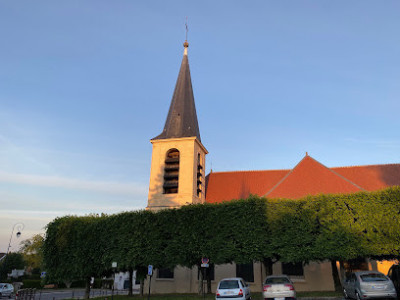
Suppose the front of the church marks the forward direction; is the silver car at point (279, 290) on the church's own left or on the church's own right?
on the church's own left

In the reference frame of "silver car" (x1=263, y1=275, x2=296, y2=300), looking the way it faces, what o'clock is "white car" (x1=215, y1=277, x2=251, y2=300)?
The white car is roughly at 9 o'clock from the silver car.

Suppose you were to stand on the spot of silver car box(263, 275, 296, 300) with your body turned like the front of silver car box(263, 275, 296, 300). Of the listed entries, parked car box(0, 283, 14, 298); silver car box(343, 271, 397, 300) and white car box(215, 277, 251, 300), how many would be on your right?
1

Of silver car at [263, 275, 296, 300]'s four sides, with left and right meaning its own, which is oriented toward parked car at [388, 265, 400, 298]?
right

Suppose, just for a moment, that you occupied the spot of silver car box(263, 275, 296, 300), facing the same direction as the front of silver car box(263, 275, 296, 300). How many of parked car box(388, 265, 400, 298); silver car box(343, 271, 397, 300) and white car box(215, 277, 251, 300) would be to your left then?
1

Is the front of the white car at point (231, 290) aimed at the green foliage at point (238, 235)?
yes

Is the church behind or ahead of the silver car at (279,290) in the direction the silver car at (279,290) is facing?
ahead

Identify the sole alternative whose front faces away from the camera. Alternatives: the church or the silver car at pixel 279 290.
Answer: the silver car

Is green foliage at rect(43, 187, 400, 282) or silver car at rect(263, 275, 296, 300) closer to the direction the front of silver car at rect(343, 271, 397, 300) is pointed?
the green foliage

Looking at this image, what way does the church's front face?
to the viewer's left

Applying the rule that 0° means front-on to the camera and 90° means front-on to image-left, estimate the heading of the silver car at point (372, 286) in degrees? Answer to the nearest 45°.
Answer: approximately 135°

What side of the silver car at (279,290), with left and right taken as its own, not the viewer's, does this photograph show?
back

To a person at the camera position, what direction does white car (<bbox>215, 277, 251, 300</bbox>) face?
facing away from the viewer

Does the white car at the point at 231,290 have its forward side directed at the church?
yes
